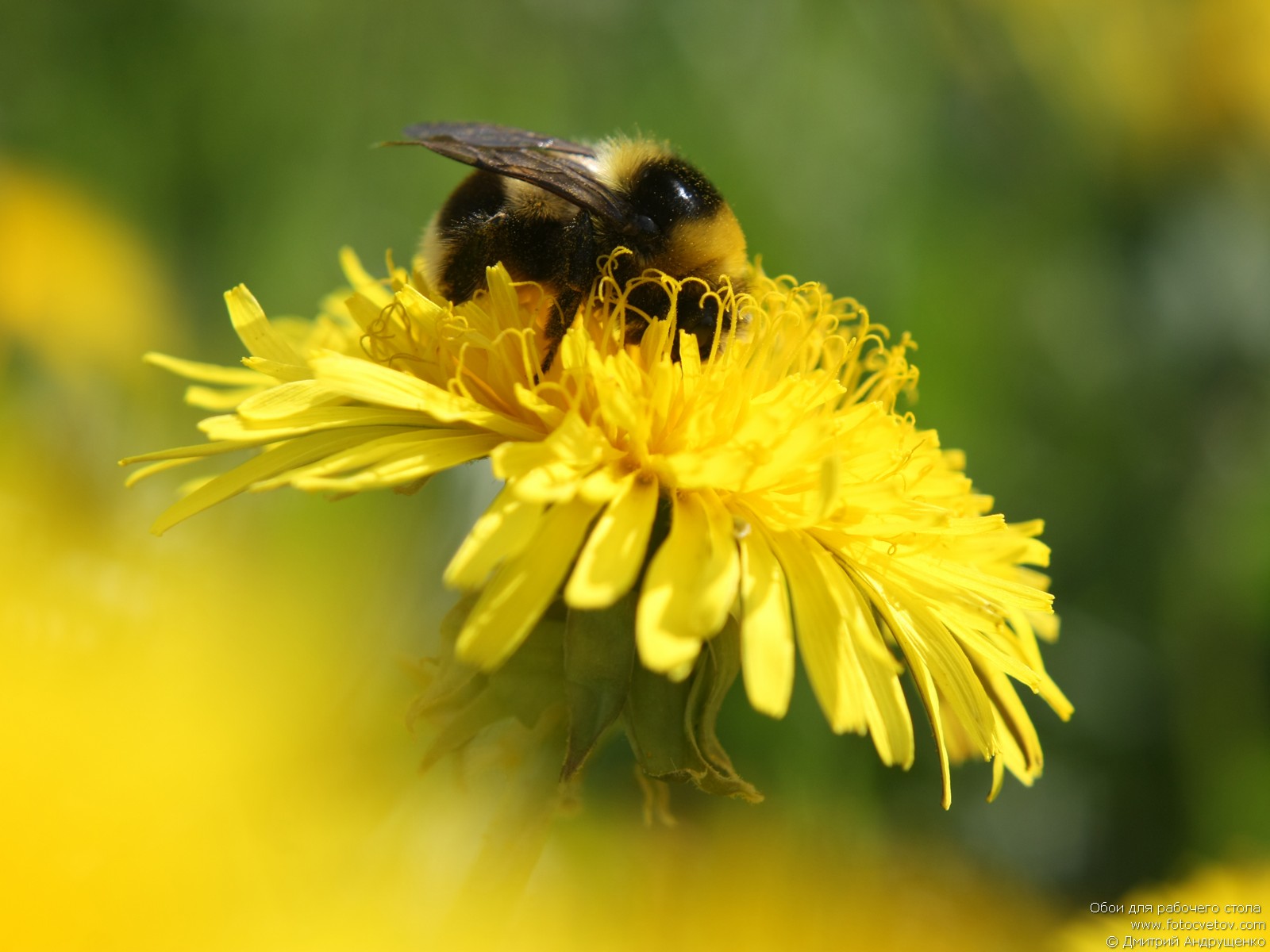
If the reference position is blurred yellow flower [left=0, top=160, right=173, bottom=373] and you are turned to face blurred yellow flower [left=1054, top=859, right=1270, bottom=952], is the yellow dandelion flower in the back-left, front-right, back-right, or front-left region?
front-right

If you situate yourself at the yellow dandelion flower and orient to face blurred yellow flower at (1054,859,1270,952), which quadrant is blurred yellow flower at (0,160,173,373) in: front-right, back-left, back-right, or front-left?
back-left

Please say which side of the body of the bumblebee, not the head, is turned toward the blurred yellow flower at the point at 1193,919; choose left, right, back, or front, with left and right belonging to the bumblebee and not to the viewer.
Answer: front

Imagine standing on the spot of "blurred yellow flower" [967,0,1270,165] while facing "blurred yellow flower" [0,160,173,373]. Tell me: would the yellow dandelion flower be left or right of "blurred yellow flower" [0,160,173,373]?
left

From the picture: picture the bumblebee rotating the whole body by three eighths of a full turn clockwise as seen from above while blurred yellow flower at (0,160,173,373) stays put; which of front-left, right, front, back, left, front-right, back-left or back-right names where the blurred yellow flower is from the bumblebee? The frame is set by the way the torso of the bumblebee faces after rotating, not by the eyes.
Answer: right

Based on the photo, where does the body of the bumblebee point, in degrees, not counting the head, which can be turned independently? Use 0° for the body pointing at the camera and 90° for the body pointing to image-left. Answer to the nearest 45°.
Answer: approximately 270°

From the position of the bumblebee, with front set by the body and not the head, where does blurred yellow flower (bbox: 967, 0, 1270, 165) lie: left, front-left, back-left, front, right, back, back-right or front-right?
front-left
